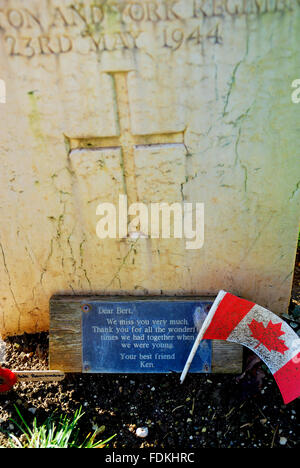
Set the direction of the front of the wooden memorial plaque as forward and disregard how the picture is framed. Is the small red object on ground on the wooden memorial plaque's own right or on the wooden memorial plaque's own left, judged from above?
on the wooden memorial plaque's own right

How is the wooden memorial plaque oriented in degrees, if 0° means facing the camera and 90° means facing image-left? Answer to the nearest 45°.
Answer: approximately 0°

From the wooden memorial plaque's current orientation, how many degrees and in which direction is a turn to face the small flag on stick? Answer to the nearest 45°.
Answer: approximately 90° to its left

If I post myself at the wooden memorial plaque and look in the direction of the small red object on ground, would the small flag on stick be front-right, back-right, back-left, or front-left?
back-left
